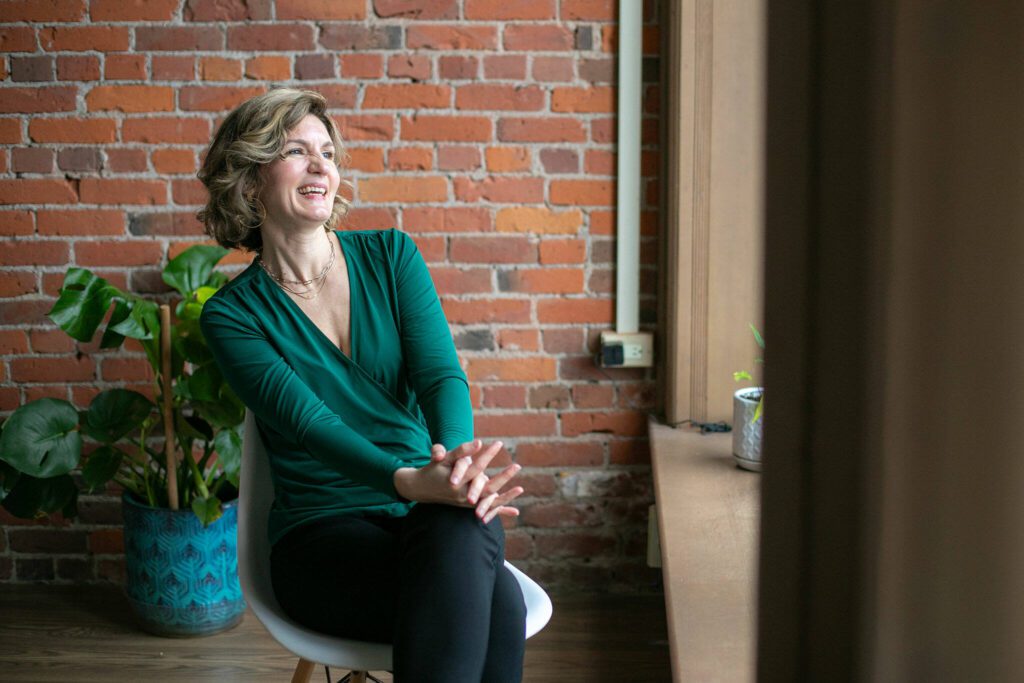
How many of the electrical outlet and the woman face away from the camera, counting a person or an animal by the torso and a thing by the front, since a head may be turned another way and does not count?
0

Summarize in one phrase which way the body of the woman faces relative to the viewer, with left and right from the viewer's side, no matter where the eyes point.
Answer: facing the viewer and to the right of the viewer

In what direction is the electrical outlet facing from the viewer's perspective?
toward the camera

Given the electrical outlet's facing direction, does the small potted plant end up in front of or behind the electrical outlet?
in front

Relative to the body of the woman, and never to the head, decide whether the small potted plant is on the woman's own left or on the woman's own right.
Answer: on the woman's own left

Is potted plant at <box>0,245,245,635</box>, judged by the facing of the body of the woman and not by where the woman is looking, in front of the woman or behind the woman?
behind

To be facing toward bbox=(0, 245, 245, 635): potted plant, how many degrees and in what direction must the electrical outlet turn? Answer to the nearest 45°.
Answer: approximately 90° to its right

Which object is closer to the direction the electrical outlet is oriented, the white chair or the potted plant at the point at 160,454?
the white chair

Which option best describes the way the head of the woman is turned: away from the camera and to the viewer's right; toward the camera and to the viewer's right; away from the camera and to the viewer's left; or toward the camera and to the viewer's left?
toward the camera and to the viewer's right

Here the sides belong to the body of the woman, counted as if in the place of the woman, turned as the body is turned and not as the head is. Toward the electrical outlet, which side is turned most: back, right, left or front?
left
